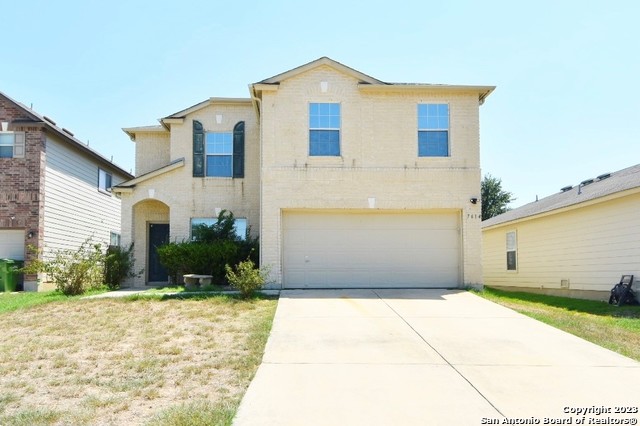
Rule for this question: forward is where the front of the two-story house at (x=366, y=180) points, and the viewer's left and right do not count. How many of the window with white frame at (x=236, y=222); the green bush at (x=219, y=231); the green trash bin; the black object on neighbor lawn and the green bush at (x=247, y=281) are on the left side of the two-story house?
1

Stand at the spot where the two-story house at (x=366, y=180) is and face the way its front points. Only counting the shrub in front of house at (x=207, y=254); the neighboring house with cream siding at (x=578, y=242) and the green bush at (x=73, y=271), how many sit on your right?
2

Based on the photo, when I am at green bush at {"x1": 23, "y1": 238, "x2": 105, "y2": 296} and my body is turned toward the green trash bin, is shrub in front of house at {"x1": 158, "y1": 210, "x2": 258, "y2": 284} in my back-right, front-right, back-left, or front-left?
back-right

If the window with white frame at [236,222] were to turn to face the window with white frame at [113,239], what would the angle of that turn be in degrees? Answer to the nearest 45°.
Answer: approximately 135° to its right

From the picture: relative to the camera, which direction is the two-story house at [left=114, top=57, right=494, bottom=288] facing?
toward the camera

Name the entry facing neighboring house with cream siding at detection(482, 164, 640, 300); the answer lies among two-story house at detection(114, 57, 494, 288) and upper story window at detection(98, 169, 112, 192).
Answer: the upper story window

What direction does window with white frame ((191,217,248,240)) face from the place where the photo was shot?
facing the viewer

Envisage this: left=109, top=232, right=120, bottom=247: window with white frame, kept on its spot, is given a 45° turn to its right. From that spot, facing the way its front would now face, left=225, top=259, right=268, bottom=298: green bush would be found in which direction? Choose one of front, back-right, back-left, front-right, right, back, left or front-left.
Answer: front

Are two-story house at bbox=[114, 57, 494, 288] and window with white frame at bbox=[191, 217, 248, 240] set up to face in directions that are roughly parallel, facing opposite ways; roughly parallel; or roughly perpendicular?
roughly parallel

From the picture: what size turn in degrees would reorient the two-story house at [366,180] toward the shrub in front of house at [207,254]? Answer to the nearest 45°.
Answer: approximately 90° to its right

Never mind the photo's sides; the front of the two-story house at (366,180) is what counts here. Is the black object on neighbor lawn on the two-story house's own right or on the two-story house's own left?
on the two-story house's own left

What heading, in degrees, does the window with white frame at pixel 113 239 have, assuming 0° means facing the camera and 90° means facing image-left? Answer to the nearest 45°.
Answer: approximately 315°

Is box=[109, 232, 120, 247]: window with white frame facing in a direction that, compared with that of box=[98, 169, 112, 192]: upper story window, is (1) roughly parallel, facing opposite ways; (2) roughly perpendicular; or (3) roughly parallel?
roughly parallel

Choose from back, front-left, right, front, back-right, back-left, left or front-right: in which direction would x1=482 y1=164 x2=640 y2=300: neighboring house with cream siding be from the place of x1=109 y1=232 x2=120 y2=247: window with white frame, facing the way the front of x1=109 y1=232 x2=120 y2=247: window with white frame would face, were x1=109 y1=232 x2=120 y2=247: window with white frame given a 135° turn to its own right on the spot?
back-left

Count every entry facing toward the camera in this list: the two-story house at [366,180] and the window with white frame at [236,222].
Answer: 2

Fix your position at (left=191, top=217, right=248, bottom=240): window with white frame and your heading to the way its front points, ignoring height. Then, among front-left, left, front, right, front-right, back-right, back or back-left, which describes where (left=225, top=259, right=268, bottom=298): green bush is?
front
